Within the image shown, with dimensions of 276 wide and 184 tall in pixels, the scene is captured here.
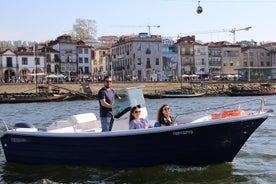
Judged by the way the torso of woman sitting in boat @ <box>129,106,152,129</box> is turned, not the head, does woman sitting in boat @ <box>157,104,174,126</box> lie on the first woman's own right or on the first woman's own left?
on the first woman's own left

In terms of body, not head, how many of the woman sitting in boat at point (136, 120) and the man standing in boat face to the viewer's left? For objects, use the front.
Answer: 0

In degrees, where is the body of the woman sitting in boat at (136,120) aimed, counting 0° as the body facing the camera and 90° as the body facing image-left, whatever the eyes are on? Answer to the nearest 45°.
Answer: approximately 315°

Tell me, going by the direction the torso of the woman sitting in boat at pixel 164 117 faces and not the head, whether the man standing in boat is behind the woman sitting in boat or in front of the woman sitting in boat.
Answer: behind

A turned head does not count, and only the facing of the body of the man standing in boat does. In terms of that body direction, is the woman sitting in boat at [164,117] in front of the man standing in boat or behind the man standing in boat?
in front

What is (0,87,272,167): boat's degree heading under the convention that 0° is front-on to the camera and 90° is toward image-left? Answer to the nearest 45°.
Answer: approximately 270°

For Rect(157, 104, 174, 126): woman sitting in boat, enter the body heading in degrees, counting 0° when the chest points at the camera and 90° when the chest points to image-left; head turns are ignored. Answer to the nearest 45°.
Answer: approximately 315°
